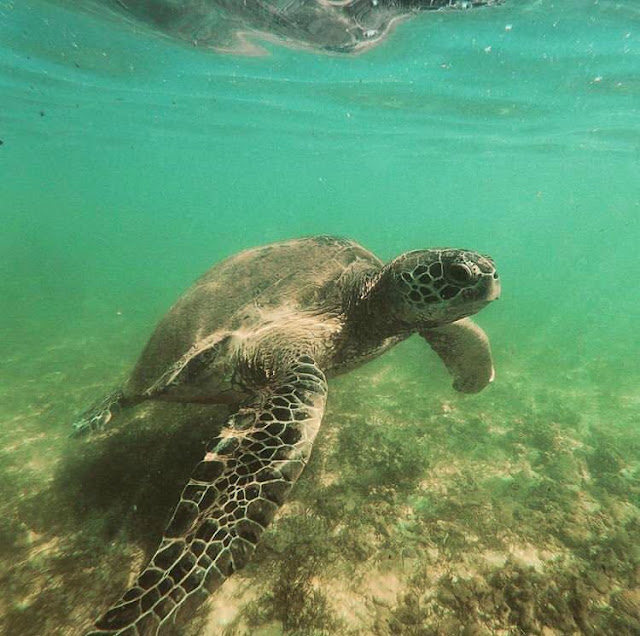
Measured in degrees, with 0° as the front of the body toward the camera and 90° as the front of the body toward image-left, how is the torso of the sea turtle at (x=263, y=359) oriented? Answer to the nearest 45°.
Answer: approximately 315°
